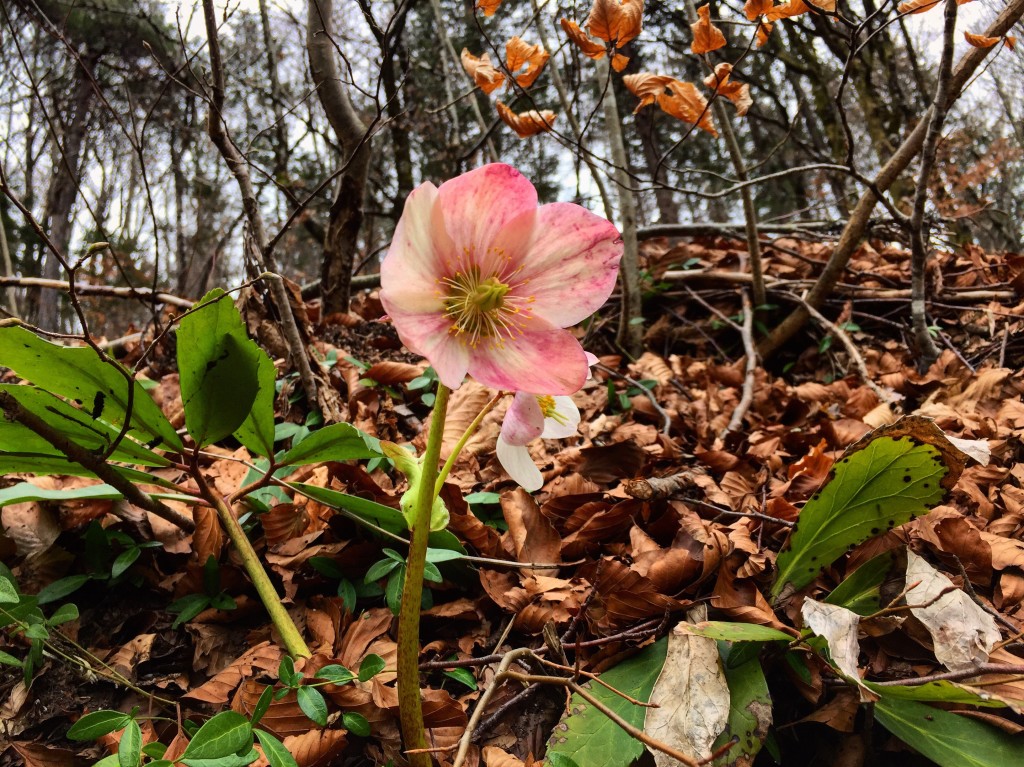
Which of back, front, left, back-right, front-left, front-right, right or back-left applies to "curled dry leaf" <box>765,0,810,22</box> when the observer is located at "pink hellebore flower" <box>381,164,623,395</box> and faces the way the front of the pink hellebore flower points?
back-left

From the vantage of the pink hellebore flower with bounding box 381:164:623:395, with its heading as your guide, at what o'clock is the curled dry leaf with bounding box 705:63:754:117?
The curled dry leaf is roughly at 7 o'clock from the pink hellebore flower.

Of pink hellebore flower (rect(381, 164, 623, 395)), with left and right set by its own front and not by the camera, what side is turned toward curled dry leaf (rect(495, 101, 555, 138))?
back

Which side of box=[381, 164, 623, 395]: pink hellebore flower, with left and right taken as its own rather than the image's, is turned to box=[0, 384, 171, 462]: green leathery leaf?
right

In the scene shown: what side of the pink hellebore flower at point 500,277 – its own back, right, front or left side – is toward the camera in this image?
front

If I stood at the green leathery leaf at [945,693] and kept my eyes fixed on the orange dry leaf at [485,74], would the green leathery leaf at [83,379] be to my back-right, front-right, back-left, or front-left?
front-left

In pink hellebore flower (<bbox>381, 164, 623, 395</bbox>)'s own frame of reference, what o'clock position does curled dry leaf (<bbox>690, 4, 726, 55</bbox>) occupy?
The curled dry leaf is roughly at 7 o'clock from the pink hellebore flower.

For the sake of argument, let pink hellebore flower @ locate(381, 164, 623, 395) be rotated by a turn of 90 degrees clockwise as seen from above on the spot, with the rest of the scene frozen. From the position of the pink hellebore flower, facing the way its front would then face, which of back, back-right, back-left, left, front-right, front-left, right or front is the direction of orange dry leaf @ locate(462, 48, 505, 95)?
right

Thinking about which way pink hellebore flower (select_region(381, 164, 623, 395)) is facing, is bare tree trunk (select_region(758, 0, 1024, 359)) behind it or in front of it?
behind

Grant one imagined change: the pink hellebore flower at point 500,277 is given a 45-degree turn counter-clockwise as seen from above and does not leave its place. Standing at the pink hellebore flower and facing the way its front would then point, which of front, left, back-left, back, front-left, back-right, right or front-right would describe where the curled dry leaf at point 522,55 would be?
back-left
